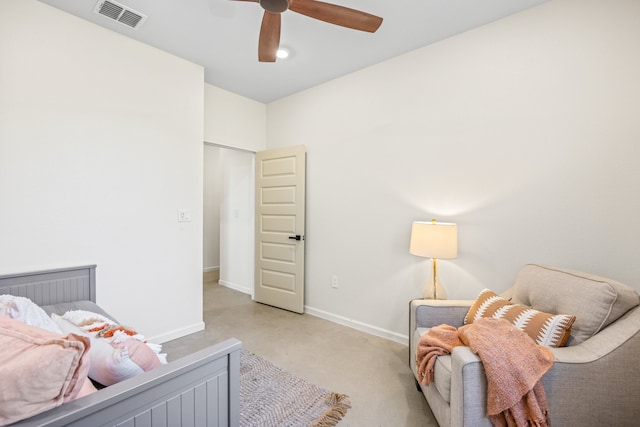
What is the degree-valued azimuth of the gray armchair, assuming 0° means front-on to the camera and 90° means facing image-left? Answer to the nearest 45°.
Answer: approximately 45°

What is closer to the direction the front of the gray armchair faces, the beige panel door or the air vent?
the air vent

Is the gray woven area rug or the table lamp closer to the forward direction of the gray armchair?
the gray woven area rug

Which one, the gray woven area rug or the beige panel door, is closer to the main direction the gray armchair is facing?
the gray woven area rug

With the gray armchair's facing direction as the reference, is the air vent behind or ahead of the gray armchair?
ahead

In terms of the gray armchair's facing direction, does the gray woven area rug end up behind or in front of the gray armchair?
in front
